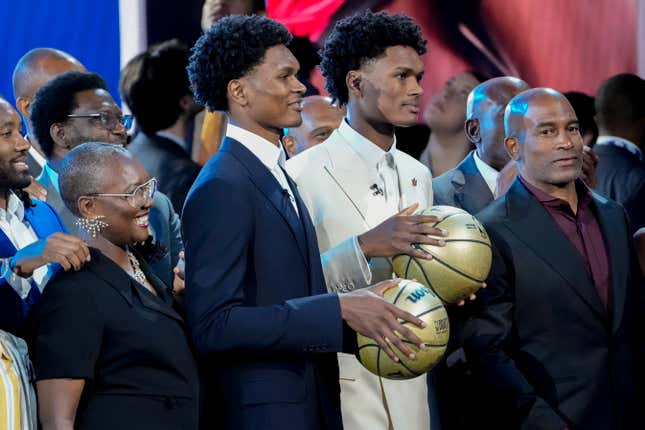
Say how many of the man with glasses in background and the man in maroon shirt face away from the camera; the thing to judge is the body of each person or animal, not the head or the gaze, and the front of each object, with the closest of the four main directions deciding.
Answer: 0

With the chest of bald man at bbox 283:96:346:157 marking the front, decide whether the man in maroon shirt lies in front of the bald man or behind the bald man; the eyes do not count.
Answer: in front

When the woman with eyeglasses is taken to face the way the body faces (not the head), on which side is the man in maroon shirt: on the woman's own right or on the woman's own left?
on the woman's own left

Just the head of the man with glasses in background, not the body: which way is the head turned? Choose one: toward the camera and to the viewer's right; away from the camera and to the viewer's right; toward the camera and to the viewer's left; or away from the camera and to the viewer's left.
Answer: toward the camera and to the viewer's right

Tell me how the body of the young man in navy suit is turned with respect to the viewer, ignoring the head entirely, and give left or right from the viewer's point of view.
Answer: facing to the right of the viewer

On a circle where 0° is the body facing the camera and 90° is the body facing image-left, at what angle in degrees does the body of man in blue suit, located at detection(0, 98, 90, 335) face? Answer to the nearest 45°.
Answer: approximately 315°

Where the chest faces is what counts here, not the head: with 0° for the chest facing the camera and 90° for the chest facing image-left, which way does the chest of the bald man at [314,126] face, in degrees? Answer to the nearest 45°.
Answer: approximately 315°

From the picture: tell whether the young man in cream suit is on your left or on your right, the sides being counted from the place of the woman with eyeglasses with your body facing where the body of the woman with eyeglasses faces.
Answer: on your left

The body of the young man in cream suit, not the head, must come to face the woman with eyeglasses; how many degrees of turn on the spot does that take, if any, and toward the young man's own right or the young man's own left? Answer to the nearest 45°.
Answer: approximately 90° to the young man's own right

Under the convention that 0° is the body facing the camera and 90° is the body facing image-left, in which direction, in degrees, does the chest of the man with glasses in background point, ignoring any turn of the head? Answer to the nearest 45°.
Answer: approximately 315°

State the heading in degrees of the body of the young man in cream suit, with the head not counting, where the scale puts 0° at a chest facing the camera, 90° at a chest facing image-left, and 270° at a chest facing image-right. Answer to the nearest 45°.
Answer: approximately 315°

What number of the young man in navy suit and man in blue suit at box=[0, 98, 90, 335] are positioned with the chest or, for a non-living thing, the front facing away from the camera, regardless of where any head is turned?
0
